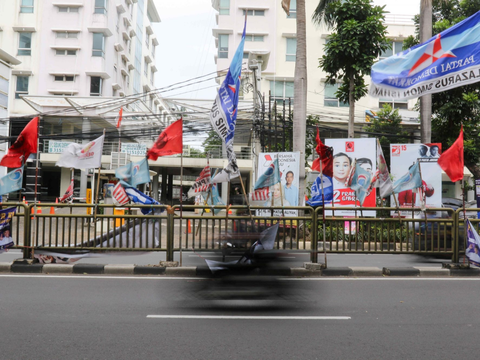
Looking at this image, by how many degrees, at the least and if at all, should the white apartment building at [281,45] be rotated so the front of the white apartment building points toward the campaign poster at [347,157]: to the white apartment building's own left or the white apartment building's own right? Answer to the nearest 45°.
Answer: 0° — it already faces it

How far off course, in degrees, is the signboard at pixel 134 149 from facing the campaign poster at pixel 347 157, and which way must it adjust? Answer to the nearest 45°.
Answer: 0° — it already faces it

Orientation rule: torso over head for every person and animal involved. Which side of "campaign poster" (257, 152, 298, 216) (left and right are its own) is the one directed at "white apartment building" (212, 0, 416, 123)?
back

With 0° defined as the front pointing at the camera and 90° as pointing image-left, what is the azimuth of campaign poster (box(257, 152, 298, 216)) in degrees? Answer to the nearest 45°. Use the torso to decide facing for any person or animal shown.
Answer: approximately 0°

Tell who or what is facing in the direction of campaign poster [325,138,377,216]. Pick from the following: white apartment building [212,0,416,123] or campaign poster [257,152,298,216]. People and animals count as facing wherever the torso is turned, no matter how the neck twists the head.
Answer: the white apartment building

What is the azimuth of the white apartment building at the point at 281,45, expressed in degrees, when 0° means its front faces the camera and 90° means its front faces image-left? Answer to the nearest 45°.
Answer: approximately 0°
